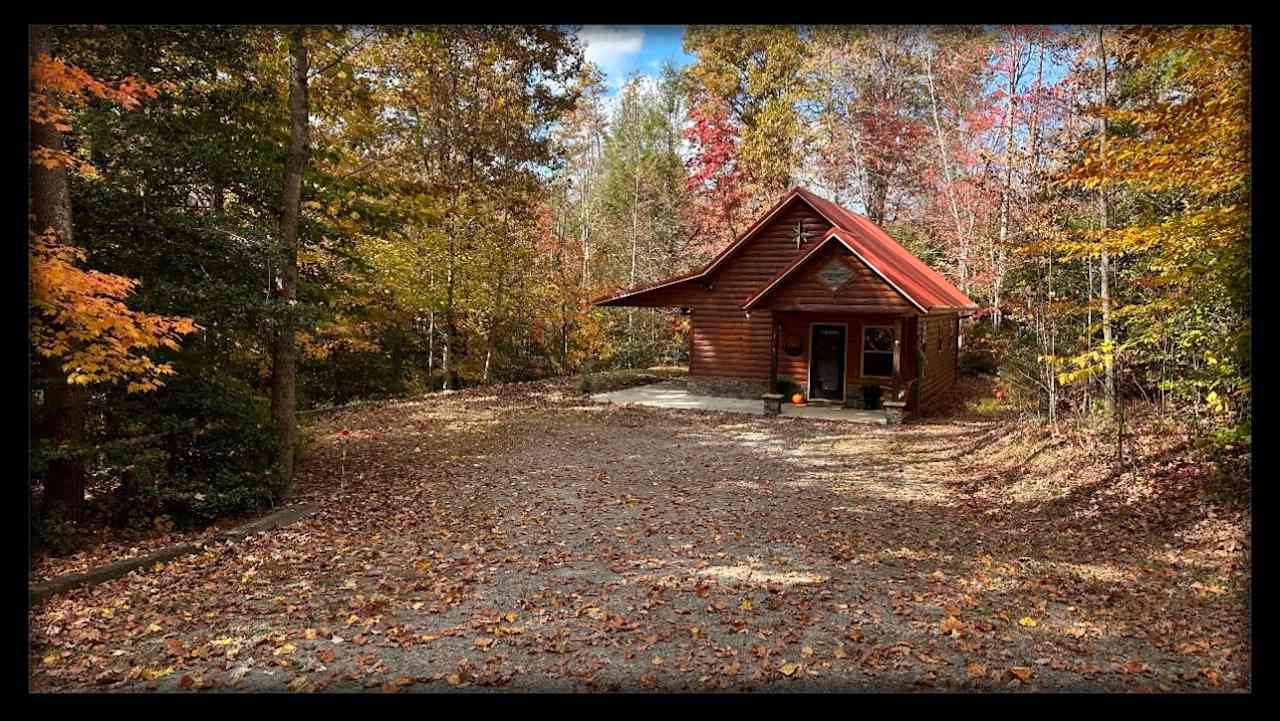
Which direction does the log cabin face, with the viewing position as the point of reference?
facing the viewer and to the left of the viewer

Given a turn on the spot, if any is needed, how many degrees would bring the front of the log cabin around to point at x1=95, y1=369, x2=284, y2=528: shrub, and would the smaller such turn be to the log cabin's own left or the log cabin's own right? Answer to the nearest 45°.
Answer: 0° — it already faces it
